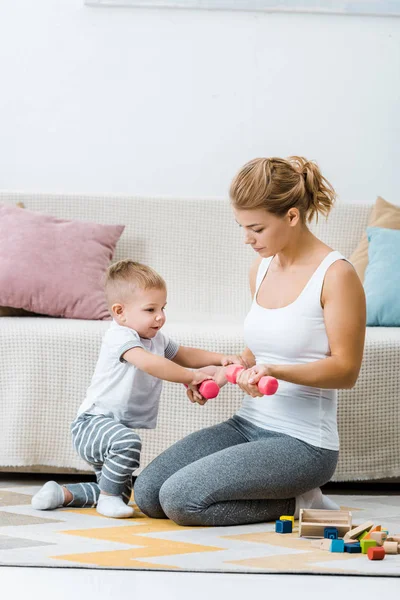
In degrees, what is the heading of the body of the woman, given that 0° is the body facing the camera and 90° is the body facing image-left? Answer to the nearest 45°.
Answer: approximately 45°

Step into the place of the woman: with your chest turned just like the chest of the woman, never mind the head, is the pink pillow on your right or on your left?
on your right

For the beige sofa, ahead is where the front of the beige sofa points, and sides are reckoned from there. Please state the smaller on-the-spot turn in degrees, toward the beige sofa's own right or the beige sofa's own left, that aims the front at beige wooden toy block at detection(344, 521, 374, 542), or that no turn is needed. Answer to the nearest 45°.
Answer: approximately 45° to the beige sofa's own left

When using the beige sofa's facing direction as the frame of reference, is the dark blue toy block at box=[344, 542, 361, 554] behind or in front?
in front

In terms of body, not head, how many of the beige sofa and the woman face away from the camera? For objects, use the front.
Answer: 0

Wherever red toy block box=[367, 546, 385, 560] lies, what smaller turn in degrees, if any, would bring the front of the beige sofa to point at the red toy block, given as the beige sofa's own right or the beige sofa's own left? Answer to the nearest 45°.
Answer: approximately 45° to the beige sofa's own left

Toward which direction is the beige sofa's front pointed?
toward the camera

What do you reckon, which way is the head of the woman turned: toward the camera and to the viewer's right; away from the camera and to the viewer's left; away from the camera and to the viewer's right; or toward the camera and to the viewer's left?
toward the camera and to the viewer's left

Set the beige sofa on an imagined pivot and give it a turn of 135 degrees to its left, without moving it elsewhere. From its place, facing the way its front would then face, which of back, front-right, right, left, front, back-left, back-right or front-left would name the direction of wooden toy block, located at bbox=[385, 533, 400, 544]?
right

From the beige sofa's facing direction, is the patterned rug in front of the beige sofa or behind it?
in front
